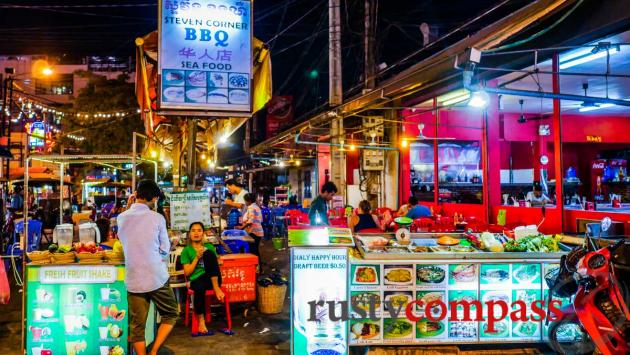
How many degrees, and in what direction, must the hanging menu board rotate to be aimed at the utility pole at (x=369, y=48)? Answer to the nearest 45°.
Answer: approximately 135° to its left

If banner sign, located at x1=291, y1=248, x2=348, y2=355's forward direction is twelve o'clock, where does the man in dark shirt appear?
The man in dark shirt is roughly at 6 o'clock from the banner sign.

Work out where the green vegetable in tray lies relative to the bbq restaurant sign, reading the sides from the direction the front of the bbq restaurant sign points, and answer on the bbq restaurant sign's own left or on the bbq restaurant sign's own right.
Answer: on the bbq restaurant sign's own left

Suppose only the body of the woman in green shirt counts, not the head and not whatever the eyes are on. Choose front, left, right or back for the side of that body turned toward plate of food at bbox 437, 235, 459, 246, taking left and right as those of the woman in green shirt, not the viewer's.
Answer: left

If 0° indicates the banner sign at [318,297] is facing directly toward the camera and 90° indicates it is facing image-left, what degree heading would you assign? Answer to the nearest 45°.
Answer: approximately 0°

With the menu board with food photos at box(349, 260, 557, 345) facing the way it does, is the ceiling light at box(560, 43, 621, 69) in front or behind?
behind
